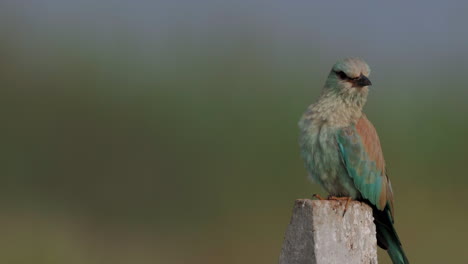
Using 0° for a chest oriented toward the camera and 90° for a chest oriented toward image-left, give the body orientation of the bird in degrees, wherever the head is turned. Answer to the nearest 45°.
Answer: approximately 45°
